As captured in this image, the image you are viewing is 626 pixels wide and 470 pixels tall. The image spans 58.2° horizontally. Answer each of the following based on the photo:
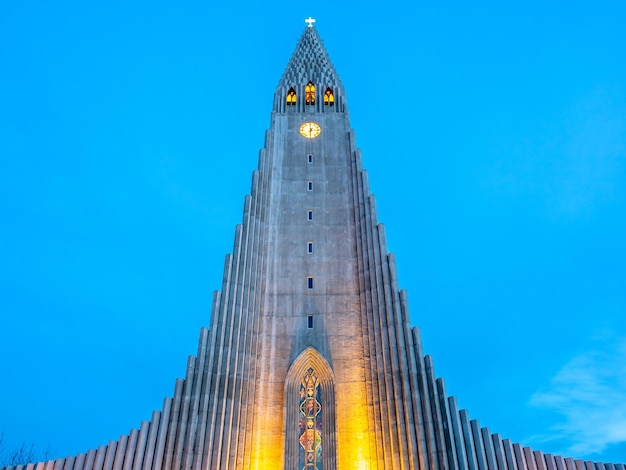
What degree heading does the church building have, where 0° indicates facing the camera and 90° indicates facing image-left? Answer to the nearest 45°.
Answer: approximately 0°
